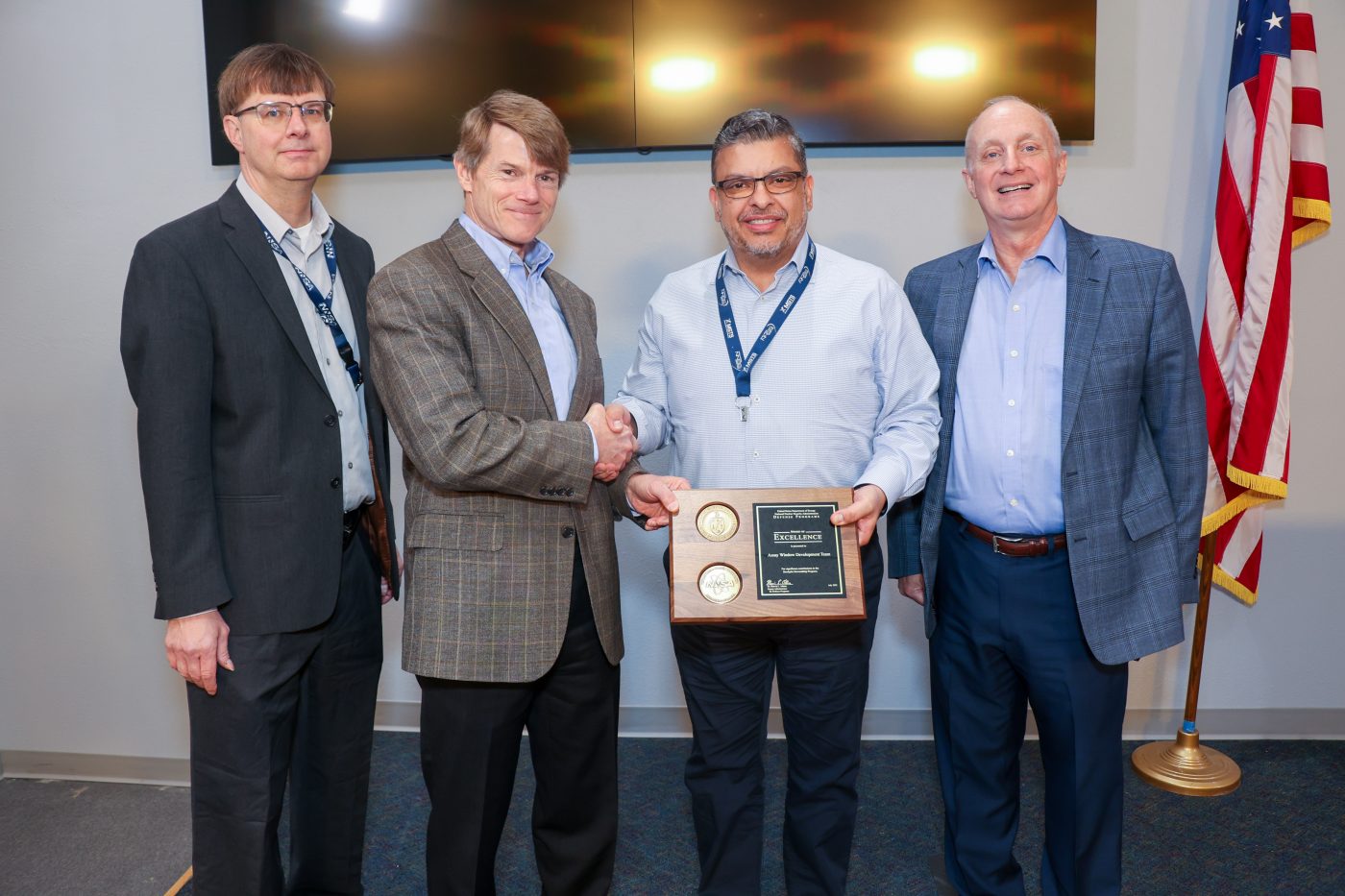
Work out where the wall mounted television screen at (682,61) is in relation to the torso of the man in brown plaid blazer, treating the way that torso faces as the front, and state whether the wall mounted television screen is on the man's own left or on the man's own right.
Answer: on the man's own left

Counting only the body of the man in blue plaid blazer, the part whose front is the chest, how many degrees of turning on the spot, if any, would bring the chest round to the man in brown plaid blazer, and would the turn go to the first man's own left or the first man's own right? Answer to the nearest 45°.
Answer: approximately 45° to the first man's own right

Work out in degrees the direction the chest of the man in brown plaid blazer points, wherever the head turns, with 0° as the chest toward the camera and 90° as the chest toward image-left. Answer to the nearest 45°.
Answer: approximately 315°

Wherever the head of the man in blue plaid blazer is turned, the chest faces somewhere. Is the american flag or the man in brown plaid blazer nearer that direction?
the man in brown plaid blazer

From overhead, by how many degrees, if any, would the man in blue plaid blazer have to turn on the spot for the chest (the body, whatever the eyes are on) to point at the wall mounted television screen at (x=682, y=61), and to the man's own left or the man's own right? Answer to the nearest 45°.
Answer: approximately 135° to the man's own right

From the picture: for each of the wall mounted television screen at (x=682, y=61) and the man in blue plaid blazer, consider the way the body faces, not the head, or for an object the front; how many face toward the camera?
2

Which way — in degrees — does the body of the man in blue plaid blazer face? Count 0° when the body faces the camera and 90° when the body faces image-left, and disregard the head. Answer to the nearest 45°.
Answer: approximately 0°

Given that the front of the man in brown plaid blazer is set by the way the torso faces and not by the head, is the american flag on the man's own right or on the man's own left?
on the man's own left

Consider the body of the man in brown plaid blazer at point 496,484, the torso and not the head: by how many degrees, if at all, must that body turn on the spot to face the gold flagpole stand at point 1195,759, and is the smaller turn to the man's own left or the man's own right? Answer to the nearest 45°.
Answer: approximately 45° to the man's own left

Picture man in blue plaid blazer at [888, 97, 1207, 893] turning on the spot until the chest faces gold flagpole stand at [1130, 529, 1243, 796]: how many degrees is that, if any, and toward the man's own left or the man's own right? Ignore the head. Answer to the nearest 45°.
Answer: approximately 180°

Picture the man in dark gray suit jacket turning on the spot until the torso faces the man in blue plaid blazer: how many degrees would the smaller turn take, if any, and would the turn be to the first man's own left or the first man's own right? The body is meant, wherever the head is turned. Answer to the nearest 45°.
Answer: approximately 45° to the first man's own left
